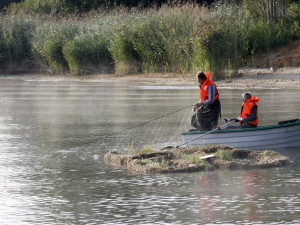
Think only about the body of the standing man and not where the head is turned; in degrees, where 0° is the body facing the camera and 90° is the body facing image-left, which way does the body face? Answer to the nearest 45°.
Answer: approximately 90°

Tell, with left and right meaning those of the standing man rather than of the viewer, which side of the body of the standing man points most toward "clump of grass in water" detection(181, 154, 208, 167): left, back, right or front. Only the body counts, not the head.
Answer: left

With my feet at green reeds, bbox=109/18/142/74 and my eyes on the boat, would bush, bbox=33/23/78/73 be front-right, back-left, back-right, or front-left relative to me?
back-right

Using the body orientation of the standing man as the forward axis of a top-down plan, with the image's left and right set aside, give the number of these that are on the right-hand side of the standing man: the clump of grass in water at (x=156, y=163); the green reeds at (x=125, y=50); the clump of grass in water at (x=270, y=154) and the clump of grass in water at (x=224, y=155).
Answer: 1

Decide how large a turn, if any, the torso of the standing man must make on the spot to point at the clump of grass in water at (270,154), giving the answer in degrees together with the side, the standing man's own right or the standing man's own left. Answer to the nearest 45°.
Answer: approximately 135° to the standing man's own left

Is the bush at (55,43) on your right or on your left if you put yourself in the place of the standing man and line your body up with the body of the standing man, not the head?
on your right

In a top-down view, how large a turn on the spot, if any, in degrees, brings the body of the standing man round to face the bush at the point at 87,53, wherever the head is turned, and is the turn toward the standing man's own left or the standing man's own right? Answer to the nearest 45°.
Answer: approximately 90° to the standing man's own right
